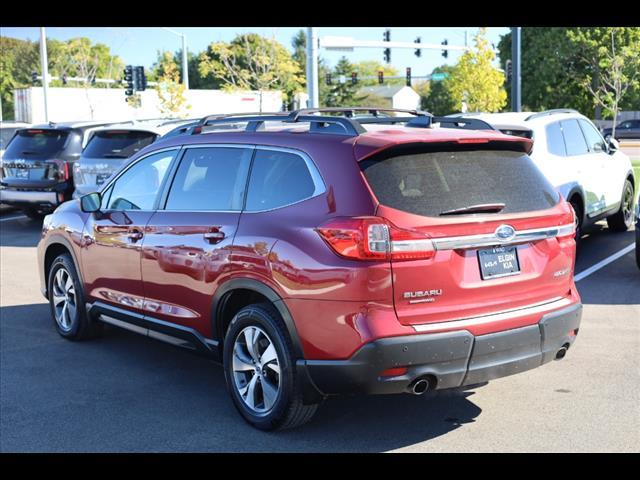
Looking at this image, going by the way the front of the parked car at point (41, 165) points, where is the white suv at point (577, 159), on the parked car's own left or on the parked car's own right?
on the parked car's own right

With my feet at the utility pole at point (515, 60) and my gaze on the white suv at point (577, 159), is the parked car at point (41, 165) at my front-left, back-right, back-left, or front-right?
front-right

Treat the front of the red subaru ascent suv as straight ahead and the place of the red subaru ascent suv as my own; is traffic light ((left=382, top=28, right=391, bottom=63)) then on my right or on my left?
on my right

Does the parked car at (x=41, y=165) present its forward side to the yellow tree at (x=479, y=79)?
yes

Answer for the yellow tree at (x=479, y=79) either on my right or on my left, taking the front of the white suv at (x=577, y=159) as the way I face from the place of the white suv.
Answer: on my left

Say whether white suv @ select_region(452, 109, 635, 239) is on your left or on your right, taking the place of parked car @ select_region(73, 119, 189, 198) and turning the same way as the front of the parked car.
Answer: on your right

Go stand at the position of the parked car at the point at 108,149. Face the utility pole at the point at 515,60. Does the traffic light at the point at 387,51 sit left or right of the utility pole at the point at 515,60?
left

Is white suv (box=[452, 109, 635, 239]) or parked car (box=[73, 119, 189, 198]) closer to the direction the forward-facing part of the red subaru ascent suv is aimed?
the parked car

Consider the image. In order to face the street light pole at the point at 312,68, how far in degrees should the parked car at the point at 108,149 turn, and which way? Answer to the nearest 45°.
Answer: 0° — it already faces it

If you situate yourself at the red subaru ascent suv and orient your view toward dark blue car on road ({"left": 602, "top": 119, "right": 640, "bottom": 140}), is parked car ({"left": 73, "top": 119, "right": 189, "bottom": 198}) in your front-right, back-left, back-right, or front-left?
front-left

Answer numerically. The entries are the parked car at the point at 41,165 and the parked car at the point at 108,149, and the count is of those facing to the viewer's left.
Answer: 0

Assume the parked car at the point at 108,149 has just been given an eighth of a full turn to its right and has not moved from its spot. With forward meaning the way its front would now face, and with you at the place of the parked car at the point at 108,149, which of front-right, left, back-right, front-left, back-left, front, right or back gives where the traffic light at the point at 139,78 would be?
left

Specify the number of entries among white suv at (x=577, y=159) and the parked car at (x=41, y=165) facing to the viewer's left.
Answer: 0

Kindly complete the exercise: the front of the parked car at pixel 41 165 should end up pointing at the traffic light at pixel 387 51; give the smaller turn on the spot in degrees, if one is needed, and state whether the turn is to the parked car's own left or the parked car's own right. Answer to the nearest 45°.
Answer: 0° — it already faces it
